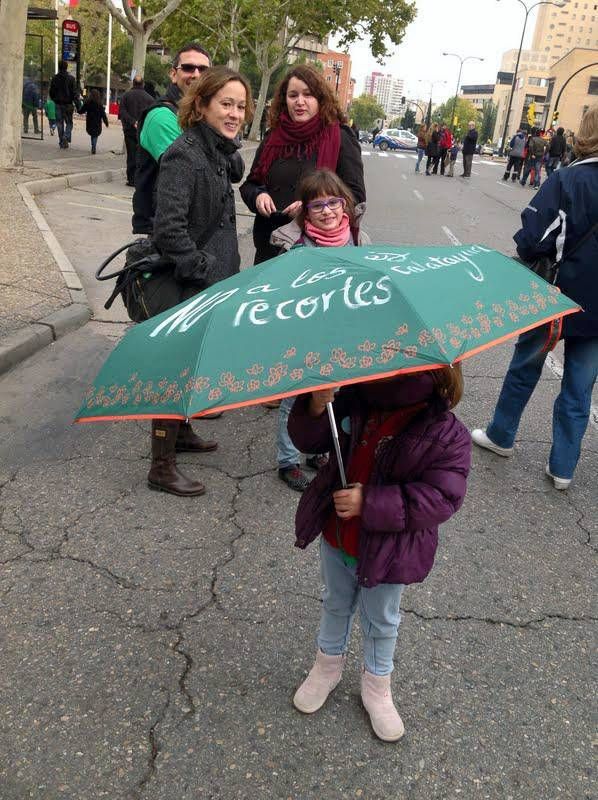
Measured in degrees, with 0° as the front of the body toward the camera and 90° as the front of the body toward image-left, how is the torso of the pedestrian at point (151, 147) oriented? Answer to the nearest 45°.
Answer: approximately 315°

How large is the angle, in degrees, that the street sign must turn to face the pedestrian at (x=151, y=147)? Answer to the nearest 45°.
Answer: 0° — it already faces them

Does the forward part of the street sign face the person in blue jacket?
yes

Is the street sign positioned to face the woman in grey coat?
yes

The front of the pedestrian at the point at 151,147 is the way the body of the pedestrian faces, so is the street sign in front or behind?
behind

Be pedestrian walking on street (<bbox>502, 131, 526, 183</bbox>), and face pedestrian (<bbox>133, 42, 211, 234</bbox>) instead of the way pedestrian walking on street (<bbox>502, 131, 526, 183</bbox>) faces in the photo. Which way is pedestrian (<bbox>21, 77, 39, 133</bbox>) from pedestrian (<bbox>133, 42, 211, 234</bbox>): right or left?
right

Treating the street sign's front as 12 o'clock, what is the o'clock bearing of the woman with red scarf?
The woman with red scarf is roughly at 12 o'clock from the street sign.

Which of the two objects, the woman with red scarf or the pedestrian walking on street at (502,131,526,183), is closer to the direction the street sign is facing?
the woman with red scarf
